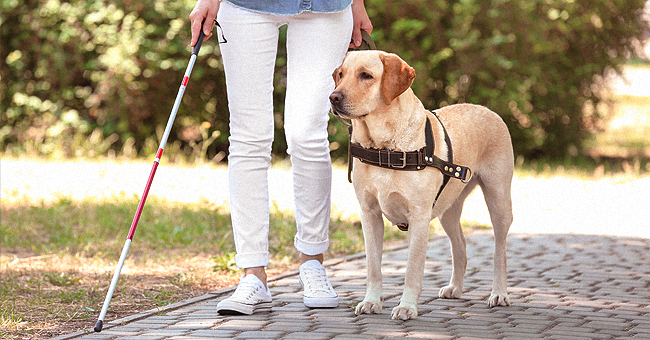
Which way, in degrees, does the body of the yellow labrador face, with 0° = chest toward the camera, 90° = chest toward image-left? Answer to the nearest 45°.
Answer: approximately 45°

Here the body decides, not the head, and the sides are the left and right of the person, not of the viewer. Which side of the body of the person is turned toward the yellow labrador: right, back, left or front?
left

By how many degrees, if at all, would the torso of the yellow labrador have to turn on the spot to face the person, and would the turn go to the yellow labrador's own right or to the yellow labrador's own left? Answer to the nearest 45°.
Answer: approximately 45° to the yellow labrador's own right

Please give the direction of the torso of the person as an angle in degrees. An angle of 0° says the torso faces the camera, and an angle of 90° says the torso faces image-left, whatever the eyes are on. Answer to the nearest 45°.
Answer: approximately 0°
